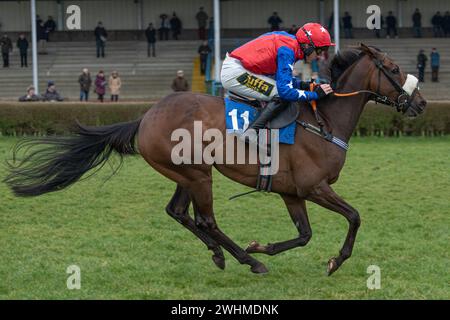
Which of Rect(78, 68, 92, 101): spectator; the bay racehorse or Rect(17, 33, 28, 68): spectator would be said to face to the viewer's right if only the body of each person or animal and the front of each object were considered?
the bay racehorse

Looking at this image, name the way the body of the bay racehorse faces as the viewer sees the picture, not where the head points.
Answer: to the viewer's right

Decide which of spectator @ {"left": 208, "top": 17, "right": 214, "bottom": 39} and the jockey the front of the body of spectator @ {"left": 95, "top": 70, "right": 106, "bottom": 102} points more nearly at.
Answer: the jockey

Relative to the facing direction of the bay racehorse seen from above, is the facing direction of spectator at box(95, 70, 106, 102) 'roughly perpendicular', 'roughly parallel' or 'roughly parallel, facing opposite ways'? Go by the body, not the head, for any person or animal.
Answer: roughly perpendicular

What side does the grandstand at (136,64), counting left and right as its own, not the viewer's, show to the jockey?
front

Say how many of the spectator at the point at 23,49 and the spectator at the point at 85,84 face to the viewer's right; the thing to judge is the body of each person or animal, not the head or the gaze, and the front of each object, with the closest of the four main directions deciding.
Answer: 0

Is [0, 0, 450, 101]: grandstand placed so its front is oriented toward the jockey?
yes

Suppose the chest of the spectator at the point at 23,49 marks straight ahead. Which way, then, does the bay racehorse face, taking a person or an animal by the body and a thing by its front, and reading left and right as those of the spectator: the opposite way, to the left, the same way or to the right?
to the left

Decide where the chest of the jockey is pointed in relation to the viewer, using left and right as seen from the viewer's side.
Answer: facing to the right of the viewer

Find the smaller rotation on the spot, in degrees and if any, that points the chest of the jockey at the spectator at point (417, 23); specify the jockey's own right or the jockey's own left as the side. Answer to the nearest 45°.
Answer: approximately 90° to the jockey's own left

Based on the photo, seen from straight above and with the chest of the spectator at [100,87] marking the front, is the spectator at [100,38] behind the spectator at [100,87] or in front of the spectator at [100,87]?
behind
